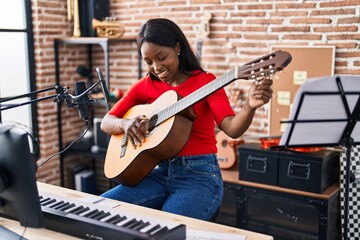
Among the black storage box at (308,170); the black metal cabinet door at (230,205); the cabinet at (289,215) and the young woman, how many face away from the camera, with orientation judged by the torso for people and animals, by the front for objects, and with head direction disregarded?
0

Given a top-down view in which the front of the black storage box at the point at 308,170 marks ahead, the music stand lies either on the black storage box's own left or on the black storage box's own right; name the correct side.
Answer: on the black storage box's own left

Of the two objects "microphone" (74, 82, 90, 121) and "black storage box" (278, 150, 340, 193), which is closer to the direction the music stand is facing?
the black storage box

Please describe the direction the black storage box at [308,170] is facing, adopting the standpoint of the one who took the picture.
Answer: facing the viewer and to the left of the viewer

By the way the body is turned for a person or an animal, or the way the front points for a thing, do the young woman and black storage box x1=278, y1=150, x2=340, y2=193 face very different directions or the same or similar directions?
same or similar directions

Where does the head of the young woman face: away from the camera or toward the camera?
toward the camera
